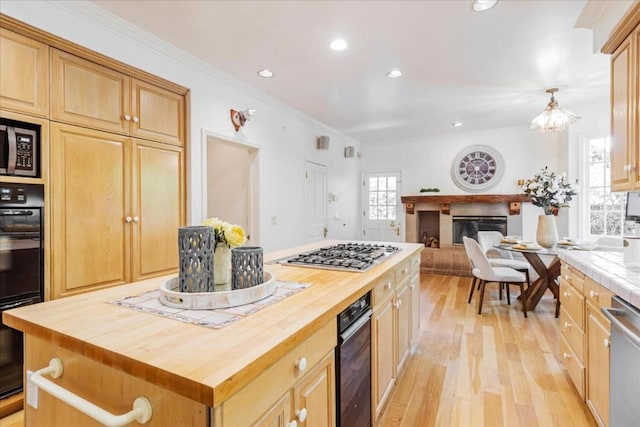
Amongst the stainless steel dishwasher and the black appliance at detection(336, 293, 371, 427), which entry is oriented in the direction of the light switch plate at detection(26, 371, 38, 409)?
the stainless steel dishwasher

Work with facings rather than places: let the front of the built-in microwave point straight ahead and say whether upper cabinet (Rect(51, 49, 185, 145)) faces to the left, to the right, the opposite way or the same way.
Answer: the same way

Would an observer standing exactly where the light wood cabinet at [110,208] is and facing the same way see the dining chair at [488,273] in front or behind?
in front

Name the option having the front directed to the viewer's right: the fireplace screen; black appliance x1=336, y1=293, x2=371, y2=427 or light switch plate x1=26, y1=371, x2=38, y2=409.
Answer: the black appliance

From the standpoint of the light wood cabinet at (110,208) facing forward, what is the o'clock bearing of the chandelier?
The chandelier is roughly at 11 o'clock from the light wood cabinet.

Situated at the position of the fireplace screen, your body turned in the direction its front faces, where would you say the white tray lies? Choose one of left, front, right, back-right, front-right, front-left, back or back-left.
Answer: front

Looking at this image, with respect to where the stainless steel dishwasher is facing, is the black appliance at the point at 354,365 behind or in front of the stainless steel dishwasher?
in front

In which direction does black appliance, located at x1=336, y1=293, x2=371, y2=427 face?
to the viewer's right

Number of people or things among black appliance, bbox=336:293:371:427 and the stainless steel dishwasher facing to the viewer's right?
1

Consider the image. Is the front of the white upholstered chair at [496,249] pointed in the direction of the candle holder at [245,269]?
no

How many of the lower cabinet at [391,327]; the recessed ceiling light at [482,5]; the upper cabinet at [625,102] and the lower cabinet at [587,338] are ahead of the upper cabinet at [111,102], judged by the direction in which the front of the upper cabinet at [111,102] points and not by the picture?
4

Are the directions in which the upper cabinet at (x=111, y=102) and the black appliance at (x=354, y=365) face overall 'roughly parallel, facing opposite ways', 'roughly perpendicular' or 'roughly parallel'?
roughly parallel

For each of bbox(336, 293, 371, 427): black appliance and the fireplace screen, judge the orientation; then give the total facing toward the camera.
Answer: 1

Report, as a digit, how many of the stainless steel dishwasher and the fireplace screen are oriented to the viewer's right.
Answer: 0

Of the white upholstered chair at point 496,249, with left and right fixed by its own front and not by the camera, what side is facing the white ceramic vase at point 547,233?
front

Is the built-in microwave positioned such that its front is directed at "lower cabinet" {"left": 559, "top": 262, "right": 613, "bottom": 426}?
yes

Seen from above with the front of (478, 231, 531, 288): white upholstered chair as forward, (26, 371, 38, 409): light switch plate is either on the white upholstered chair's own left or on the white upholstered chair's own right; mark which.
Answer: on the white upholstered chair's own right

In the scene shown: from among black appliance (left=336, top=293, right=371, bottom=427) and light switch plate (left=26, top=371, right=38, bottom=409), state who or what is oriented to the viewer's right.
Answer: the black appliance

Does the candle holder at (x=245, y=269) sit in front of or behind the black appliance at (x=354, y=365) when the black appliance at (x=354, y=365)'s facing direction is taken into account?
behind

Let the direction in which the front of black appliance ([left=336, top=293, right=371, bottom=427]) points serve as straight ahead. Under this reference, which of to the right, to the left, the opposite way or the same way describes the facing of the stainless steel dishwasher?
the opposite way

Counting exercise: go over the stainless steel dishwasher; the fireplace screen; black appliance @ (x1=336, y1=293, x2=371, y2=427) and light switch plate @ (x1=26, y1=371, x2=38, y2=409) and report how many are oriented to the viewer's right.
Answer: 1
